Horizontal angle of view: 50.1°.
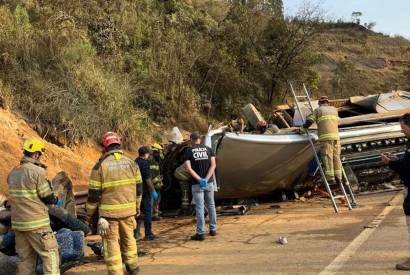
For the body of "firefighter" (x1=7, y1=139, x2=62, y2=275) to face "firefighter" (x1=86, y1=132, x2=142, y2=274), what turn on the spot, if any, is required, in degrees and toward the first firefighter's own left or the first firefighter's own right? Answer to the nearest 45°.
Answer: approximately 45° to the first firefighter's own right

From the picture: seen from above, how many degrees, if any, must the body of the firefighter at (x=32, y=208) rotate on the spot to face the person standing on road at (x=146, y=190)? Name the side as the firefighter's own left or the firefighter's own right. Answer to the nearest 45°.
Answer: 0° — they already face them

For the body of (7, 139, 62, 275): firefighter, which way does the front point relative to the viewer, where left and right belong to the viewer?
facing away from the viewer and to the right of the viewer

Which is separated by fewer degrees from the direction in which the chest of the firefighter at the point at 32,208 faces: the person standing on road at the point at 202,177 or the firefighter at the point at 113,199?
the person standing on road

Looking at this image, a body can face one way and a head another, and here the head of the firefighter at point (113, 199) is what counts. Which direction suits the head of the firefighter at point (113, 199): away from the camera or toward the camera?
away from the camera
